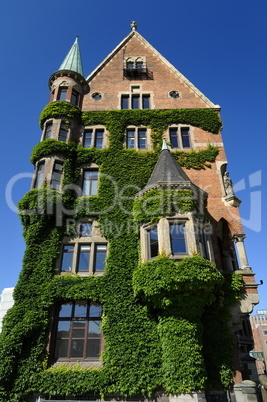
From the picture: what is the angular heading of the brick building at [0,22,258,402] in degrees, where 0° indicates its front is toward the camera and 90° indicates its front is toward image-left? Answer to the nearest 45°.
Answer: approximately 0°
